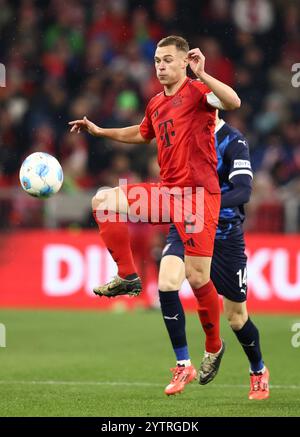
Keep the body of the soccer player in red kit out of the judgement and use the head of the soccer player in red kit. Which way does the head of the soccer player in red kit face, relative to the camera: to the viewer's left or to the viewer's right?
to the viewer's left

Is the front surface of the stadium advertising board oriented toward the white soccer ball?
yes

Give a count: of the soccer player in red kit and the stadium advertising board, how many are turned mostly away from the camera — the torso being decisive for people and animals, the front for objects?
0

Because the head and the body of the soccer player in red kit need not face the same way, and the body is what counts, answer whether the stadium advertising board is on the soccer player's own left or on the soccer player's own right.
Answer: on the soccer player's own right

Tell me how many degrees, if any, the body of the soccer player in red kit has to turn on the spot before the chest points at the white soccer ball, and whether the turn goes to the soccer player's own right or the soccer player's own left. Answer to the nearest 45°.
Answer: approximately 45° to the soccer player's own right

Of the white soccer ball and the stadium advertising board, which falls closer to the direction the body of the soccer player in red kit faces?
the white soccer ball

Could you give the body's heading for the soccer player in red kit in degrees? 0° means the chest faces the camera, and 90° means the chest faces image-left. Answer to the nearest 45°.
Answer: approximately 45°
